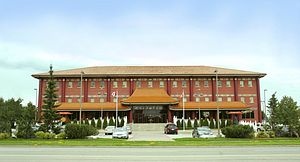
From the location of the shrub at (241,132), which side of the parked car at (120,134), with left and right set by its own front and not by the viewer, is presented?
left

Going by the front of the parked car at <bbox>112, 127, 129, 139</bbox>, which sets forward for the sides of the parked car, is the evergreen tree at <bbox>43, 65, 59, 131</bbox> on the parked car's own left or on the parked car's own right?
on the parked car's own right

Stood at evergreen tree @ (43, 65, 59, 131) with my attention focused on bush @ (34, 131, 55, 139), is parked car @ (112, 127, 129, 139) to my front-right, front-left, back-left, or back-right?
front-left

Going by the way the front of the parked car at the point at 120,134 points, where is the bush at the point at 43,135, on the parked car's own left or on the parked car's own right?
on the parked car's own right

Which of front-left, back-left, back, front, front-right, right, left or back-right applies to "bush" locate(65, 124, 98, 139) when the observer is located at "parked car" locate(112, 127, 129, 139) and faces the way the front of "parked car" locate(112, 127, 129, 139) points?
front-right

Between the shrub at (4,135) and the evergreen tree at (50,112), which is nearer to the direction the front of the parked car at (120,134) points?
the shrub

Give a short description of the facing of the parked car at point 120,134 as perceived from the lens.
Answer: facing the viewer

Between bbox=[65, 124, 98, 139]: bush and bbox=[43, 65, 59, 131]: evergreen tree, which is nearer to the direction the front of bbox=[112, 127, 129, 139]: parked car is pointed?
the bush

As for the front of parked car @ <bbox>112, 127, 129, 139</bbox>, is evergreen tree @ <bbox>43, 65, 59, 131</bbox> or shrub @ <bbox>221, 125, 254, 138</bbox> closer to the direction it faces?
the shrub

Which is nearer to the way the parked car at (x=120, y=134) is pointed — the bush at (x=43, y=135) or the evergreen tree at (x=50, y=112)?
the bush
